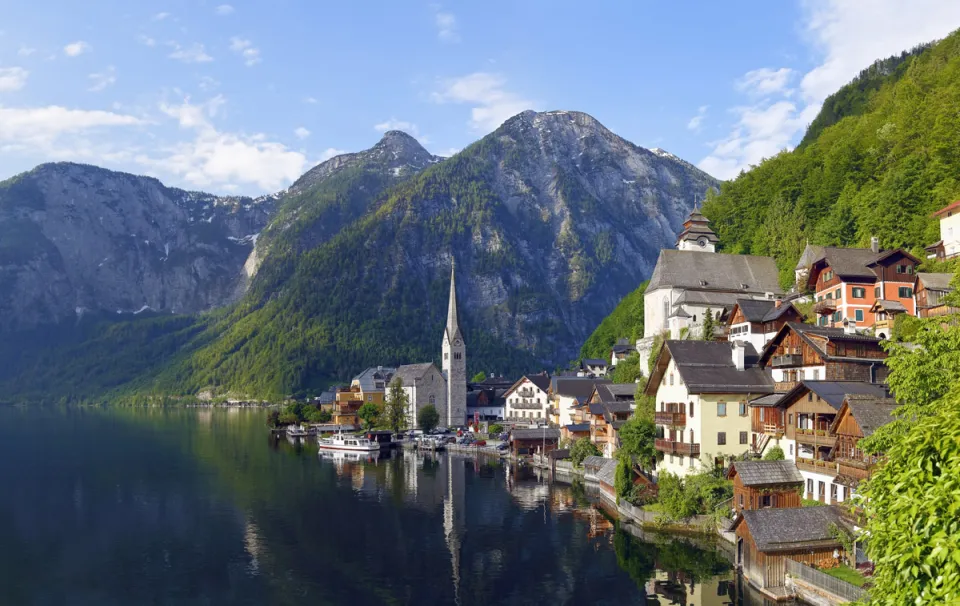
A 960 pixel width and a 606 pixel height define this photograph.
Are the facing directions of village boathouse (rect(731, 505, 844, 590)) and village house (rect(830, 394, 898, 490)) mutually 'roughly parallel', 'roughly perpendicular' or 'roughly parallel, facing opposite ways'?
roughly parallel

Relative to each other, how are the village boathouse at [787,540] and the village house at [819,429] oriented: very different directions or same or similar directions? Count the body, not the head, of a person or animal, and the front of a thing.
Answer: same or similar directions

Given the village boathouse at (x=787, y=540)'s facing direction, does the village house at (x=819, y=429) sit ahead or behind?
behind

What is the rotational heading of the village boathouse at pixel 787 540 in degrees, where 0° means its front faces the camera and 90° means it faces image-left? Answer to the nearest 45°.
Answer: approximately 45°

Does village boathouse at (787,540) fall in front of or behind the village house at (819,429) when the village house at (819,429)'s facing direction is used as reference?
in front

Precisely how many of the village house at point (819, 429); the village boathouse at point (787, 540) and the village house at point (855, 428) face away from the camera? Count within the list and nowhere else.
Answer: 0

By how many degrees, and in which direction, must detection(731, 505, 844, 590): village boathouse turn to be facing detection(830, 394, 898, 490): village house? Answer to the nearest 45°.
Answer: approximately 180°

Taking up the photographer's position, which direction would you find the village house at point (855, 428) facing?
facing the viewer and to the left of the viewer

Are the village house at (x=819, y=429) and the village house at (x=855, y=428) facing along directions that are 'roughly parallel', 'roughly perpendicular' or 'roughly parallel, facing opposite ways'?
roughly parallel

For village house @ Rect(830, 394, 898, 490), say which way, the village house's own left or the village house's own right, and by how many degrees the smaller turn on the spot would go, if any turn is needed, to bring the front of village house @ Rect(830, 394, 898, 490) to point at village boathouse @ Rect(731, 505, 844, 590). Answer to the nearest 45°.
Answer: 0° — it already faces it

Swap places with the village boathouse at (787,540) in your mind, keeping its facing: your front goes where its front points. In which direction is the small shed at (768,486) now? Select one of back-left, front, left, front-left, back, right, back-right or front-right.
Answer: back-right
